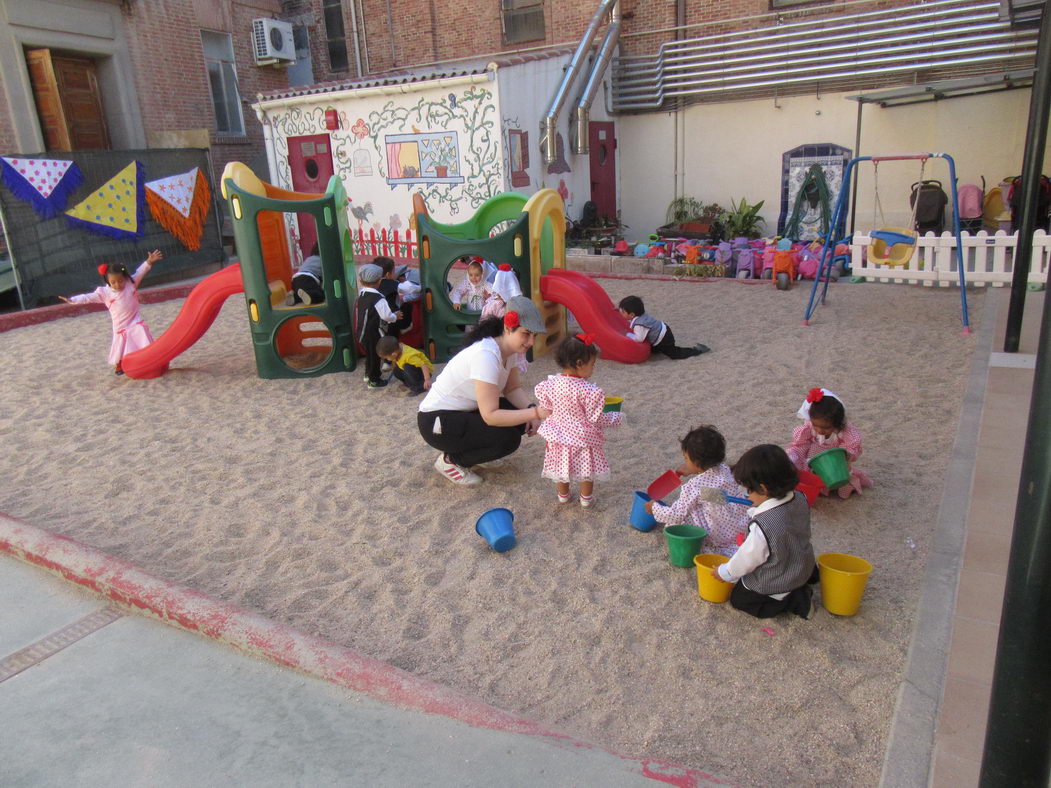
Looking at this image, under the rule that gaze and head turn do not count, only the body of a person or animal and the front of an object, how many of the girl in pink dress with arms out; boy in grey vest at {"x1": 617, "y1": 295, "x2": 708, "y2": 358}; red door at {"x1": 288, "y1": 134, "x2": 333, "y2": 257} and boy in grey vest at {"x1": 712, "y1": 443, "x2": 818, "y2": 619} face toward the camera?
2

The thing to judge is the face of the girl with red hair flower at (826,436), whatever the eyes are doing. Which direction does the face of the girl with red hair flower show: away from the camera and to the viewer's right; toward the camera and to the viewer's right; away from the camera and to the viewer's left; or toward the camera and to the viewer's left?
toward the camera and to the viewer's left

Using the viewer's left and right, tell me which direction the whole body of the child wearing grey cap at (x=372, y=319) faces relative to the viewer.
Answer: facing away from the viewer and to the right of the viewer

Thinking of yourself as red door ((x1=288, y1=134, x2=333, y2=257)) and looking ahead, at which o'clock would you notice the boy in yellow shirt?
The boy in yellow shirt is roughly at 12 o'clock from the red door.

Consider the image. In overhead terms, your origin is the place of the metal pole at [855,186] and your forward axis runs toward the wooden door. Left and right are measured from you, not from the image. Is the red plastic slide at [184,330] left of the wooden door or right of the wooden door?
left

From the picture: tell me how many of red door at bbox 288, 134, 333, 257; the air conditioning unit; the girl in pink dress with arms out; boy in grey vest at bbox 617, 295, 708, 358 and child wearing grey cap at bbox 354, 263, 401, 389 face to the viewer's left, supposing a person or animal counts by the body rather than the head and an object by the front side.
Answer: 1

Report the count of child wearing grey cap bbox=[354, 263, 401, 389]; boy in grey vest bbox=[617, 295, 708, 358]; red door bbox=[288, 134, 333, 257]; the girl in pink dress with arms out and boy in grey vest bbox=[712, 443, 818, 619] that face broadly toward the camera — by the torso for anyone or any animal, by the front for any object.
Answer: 2

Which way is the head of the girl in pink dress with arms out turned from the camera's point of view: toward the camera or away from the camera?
toward the camera

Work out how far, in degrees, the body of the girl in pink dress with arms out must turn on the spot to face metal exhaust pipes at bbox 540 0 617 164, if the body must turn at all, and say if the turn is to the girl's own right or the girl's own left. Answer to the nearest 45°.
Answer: approximately 135° to the girl's own left

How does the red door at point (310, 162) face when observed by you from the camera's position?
facing the viewer

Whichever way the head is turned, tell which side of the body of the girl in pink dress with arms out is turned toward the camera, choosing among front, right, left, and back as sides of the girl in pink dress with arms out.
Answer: front

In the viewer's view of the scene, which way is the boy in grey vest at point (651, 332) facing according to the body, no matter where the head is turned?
to the viewer's left
